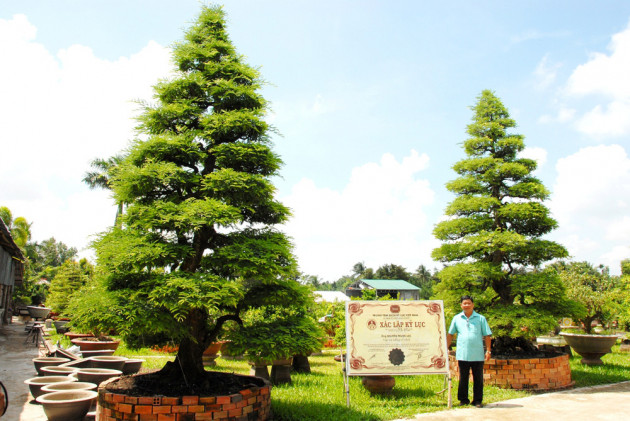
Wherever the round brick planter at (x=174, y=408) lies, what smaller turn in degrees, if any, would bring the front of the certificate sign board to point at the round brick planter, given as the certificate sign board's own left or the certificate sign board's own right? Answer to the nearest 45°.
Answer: approximately 45° to the certificate sign board's own right

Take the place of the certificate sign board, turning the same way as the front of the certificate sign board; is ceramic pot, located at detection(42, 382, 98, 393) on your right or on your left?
on your right

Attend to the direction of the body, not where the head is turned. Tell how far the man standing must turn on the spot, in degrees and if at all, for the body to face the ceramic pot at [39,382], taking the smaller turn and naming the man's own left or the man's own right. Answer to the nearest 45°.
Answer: approximately 90° to the man's own right

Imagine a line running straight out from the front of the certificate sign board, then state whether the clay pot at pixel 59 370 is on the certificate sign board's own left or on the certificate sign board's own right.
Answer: on the certificate sign board's own right

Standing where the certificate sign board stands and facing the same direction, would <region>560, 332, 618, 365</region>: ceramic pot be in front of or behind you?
behind

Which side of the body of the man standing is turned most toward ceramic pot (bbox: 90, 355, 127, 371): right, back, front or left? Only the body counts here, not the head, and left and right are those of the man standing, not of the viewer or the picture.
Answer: right

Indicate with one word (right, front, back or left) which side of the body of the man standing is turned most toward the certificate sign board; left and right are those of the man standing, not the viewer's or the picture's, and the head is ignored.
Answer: right

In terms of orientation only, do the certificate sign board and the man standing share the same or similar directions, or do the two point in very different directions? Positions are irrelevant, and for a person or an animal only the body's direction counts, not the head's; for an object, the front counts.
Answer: same or similar directions

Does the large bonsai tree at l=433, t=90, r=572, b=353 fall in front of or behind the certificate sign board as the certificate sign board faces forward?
behind

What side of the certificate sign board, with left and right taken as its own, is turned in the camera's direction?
front

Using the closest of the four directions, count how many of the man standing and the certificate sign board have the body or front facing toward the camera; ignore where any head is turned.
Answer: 2

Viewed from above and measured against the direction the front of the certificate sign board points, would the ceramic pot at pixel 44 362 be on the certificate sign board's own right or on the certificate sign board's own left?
on the certificate sign board's own right
